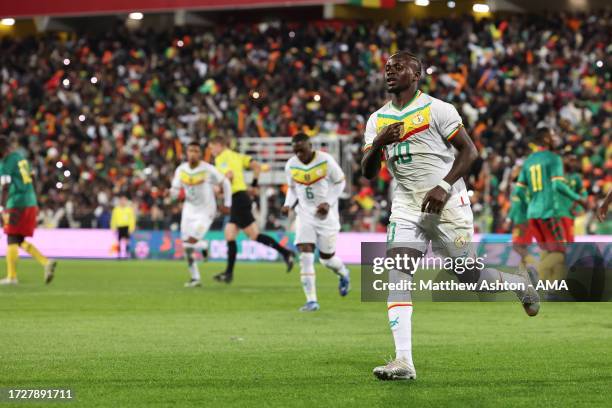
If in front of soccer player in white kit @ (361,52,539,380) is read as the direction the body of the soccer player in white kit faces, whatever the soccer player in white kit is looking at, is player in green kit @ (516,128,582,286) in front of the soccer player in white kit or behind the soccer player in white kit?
behind

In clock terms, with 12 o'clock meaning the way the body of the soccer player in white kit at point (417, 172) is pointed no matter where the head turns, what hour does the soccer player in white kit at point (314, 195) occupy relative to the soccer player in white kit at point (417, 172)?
the soccer player in white kit at point (314, 195) is roughly at 4 o'clock from the soccer player in white kit at point (417, 172).

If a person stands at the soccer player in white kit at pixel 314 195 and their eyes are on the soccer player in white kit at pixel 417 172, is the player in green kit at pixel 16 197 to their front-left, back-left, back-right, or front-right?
back-right

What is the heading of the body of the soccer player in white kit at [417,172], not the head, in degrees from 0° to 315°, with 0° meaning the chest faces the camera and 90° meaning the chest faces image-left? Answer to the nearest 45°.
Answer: approximately 45°

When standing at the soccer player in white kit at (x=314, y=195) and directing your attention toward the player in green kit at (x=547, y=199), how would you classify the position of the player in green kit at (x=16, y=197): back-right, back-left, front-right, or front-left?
back-left

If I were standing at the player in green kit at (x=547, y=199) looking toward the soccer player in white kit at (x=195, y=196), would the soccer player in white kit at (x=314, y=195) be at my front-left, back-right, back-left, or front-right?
front-left

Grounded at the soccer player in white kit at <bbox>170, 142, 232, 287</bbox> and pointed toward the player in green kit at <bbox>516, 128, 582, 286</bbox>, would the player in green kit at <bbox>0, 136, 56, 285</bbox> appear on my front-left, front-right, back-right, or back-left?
back-right
